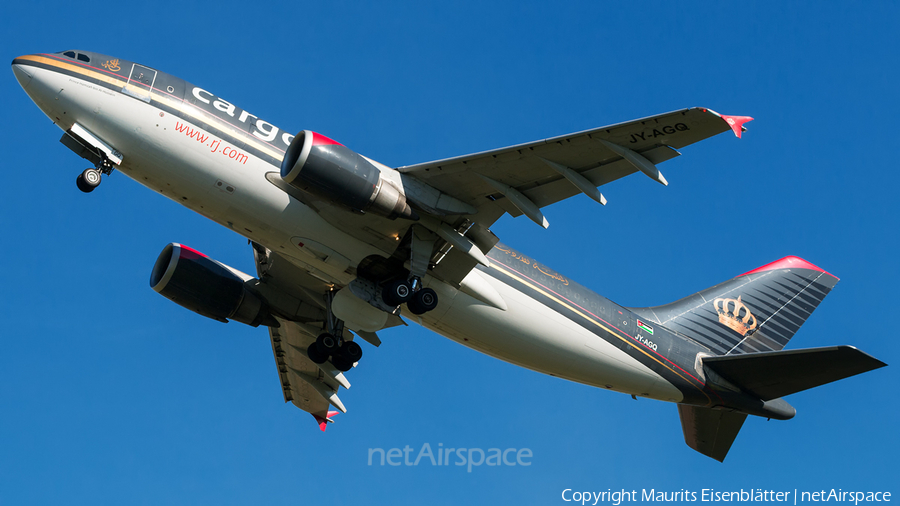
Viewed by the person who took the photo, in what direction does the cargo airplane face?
facing the viewer and to the left of the viewer
